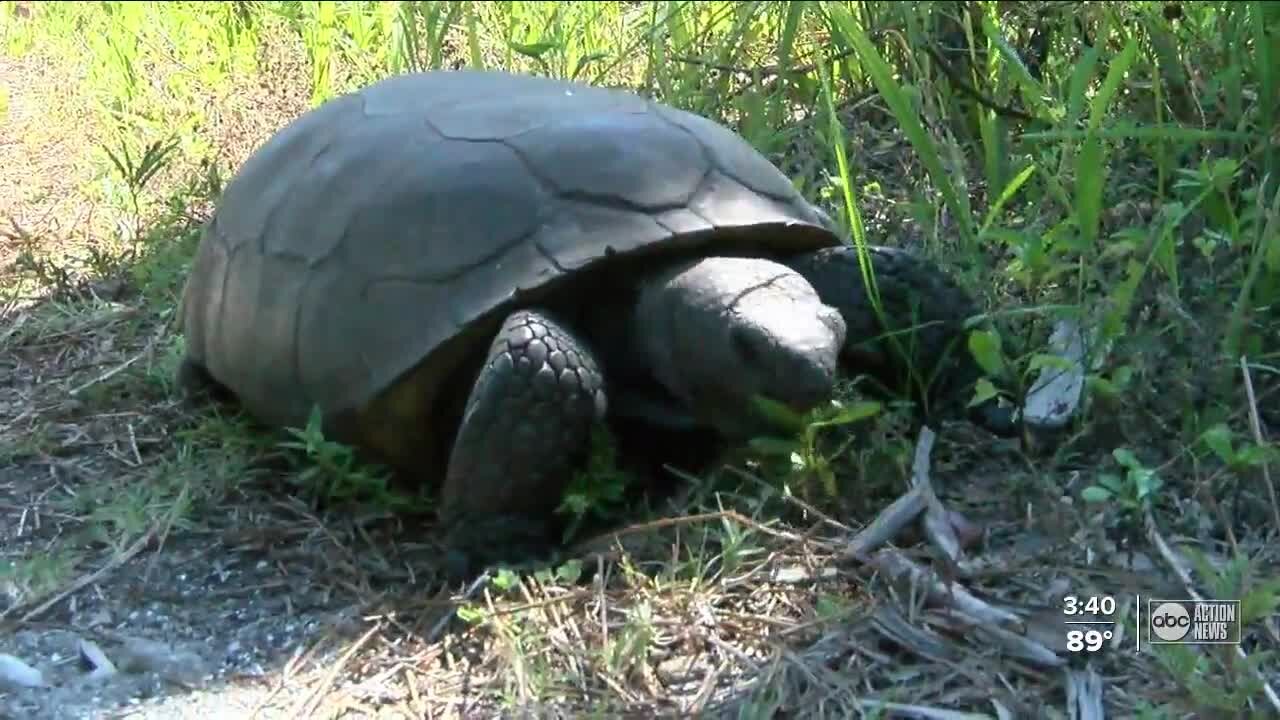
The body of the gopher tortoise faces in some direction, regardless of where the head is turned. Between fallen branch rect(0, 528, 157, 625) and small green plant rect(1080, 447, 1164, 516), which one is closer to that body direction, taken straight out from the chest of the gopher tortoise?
the small green plant

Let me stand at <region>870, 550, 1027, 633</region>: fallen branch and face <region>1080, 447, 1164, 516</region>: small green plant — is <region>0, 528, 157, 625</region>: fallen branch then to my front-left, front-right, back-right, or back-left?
back-left

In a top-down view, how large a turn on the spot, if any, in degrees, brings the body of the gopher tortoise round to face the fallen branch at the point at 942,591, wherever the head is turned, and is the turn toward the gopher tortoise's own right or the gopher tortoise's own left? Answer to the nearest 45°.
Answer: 0° — it already faces it

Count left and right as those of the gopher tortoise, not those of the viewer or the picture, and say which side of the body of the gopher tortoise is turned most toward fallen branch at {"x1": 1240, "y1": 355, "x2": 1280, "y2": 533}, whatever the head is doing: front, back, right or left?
front

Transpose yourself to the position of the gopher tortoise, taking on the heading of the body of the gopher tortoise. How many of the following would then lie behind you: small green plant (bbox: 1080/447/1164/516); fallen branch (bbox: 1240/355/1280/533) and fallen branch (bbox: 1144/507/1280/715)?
0

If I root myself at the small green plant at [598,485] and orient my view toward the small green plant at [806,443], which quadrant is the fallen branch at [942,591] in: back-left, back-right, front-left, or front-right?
front-right

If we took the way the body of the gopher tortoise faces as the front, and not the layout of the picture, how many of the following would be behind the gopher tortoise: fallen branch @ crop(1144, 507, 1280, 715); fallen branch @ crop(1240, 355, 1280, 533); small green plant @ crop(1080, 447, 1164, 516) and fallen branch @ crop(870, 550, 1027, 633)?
0

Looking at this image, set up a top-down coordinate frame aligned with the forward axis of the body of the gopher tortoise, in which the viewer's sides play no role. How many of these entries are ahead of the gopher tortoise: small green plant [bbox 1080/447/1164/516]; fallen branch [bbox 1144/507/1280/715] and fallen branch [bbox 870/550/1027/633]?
3

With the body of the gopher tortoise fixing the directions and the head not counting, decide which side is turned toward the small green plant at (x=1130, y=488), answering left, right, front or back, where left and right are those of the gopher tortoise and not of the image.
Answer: front

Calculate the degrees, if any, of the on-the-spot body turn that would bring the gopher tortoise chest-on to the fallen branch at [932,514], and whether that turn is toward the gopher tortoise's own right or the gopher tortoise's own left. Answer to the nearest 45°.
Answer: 0° — it already faces it

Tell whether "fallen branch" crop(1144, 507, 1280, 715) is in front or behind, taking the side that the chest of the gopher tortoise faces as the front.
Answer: in front
